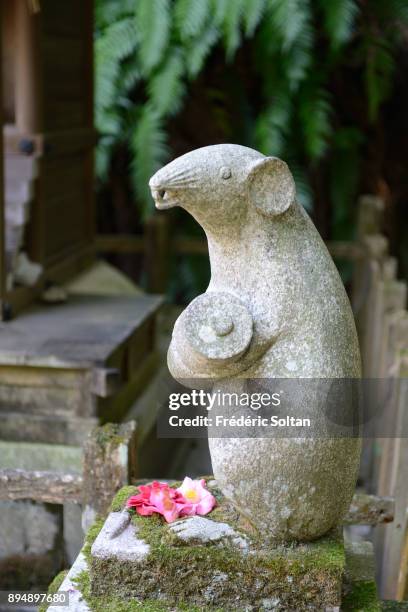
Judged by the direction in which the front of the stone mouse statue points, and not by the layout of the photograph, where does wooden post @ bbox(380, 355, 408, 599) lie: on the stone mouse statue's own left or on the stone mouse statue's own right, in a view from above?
on the stone mouse statue's own right

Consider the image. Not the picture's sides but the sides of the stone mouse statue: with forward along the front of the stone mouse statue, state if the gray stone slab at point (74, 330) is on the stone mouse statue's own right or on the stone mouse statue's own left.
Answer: on the stone mouse statue's own right

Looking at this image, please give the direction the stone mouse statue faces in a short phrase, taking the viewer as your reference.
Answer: facing to the left of the viewer

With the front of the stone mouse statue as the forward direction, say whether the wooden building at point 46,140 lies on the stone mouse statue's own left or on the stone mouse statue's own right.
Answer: on the stone mouse statue's own right

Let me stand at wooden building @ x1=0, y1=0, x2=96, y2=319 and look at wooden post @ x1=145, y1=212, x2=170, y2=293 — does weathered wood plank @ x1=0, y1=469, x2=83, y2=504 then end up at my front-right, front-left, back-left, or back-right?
back-right

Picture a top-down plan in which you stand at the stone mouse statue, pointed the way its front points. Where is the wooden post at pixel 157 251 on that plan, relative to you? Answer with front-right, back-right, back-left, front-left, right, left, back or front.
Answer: right
